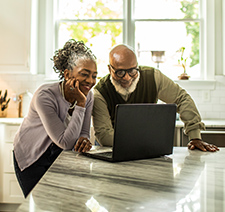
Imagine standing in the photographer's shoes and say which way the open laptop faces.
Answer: facing away from the viewer and to the left of the viewer

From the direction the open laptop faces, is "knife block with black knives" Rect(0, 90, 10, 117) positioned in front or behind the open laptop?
in front

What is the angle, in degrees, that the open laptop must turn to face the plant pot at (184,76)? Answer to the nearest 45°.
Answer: approximately 45° to its right

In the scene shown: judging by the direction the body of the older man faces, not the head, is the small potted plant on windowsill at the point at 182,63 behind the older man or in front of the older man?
behind

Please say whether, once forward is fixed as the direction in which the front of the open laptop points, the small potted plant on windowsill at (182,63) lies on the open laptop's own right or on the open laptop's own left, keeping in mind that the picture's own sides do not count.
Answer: on the open laptop's own right

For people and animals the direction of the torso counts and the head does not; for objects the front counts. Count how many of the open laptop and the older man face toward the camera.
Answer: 1

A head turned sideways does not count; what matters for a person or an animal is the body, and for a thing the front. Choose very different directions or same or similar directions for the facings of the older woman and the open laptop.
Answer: very different directions

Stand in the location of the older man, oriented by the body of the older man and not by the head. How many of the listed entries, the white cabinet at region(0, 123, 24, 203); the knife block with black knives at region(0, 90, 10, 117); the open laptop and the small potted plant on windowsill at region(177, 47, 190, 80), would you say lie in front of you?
1

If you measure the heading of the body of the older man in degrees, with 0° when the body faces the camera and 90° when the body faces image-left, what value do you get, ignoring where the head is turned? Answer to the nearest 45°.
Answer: approximately 0°

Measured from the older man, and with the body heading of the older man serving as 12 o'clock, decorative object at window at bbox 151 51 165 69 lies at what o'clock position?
The decorative object at window is roughly at 6 o'clock from the older man.
